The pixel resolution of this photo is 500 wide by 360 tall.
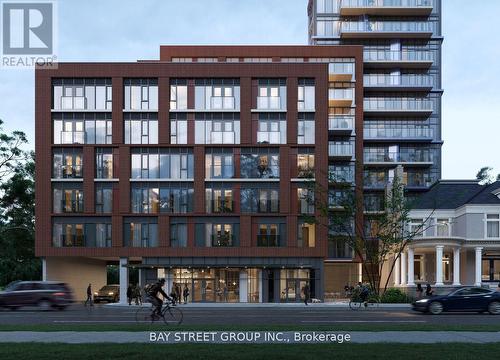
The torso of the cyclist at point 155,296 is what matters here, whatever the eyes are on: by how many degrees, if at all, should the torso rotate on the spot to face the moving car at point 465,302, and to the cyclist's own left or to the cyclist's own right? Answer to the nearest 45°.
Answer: approximately 45° to the cyclist's own left

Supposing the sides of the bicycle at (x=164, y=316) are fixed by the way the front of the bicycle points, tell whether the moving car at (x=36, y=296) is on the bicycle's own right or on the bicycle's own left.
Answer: on the bicycle's own left

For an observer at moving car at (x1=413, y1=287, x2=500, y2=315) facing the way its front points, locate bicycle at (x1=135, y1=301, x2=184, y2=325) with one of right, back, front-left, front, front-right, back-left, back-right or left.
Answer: front-left

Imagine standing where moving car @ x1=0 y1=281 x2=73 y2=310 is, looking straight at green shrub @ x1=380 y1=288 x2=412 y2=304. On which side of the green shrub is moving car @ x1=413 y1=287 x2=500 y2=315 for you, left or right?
right

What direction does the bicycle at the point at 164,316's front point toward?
to the viewer's right

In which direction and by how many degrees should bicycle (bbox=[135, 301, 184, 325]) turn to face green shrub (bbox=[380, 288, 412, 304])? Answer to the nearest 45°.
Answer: approximately 45° to its left

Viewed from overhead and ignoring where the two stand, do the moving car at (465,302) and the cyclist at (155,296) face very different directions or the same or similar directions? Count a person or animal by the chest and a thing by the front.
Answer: very different directions

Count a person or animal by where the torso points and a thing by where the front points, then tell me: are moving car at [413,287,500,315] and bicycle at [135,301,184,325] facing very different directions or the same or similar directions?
very different directions

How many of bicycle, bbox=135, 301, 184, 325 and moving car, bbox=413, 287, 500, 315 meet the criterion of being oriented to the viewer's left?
1

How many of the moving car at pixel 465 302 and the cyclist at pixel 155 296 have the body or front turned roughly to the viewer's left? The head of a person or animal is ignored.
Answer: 1

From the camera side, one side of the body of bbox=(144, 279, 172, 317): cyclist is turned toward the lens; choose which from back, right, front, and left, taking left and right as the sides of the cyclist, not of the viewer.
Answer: right

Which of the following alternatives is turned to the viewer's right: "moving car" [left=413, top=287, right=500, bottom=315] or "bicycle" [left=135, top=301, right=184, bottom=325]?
the bicycle

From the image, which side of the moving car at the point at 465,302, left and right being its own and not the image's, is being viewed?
left
